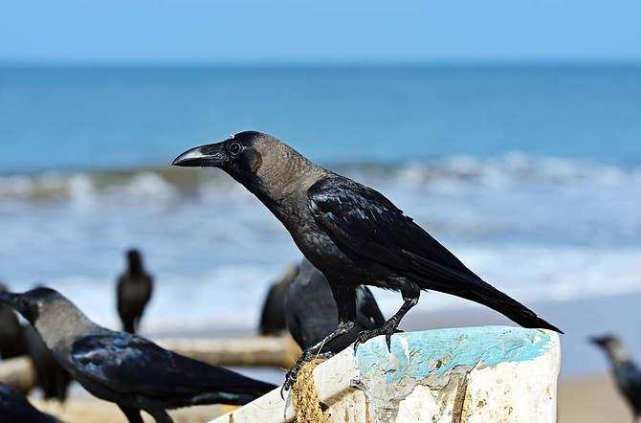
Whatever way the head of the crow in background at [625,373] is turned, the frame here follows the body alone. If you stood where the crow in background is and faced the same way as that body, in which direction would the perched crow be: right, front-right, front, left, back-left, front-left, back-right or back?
left

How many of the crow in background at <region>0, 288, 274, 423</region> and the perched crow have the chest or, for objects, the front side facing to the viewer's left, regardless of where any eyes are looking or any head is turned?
2

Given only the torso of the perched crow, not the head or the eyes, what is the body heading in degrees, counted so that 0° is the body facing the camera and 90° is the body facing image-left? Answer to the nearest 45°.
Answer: approximately 90°

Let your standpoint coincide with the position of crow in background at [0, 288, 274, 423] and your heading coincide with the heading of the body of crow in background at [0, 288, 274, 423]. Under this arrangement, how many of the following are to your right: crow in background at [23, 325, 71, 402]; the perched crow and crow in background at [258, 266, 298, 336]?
2

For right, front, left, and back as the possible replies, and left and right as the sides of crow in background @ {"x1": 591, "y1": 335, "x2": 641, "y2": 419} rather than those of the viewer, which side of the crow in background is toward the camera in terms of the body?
left

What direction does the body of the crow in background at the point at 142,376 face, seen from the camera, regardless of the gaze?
to the viewer's left

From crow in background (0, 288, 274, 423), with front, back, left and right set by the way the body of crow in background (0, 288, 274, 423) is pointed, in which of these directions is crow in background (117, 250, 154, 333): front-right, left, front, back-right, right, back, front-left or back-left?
right

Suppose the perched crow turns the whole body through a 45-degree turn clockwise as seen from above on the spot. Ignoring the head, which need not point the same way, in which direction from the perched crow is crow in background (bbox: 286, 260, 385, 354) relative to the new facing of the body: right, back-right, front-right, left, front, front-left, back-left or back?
front-right

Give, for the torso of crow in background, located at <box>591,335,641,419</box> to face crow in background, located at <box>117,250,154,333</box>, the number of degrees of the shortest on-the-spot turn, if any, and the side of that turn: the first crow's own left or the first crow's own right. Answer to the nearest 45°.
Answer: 0° — it already faces it

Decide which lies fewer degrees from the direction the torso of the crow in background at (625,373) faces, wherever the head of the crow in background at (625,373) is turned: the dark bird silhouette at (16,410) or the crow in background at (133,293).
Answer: the crow in background

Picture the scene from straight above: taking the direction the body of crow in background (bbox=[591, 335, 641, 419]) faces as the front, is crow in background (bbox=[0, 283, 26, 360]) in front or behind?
in front

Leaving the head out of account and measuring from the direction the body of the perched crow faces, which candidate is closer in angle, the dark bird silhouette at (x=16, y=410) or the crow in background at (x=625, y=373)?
the dark bird silhouette
